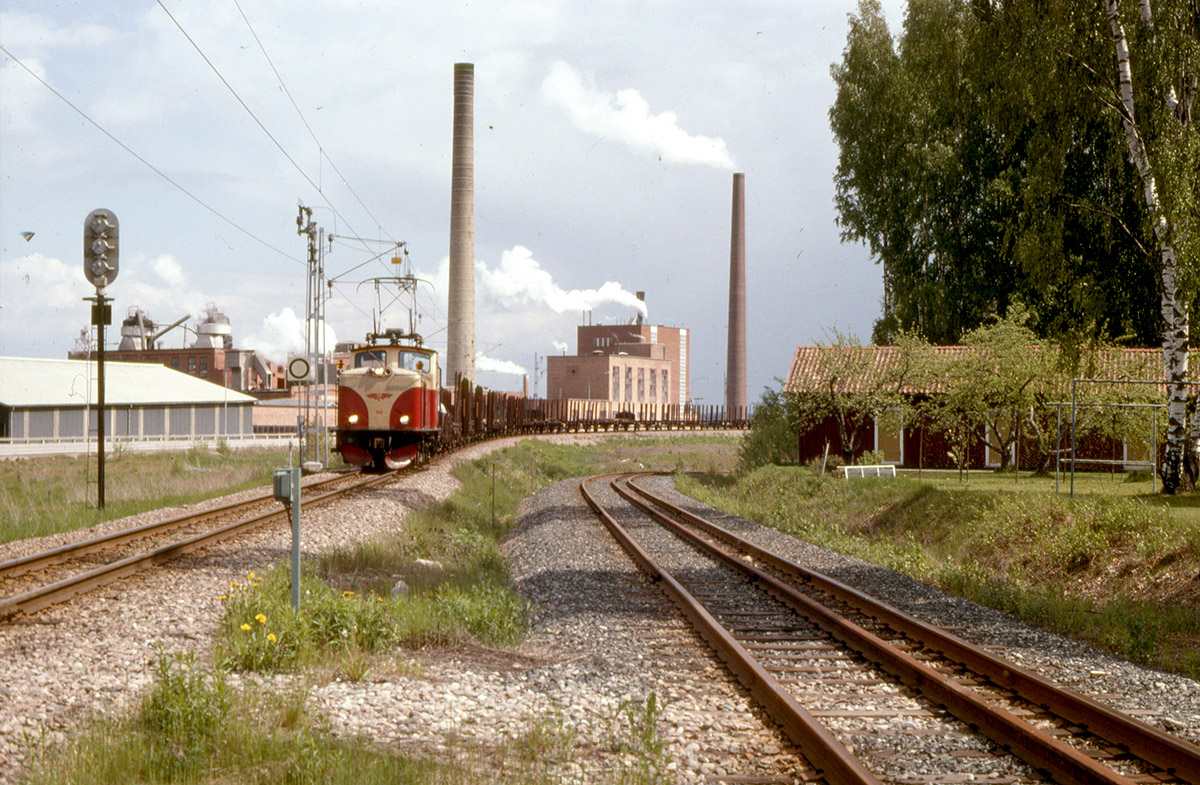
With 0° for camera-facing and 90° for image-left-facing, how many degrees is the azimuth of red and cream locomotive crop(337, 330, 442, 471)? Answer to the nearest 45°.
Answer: approximately 0°

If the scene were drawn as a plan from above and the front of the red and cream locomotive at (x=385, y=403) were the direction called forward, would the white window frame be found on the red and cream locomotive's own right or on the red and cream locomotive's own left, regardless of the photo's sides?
on the red and cream locomotive's own left

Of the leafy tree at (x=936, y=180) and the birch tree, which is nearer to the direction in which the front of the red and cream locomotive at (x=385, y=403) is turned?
the birch tree

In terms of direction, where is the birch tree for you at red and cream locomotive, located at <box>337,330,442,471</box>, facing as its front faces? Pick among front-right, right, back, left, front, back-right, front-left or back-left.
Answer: front-left

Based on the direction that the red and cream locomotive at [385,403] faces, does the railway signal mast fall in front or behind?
in front

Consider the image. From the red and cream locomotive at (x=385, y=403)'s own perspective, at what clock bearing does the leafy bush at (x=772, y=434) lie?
The leafy bush is roughly at 8 o'clock from the red and cream locomotive.
